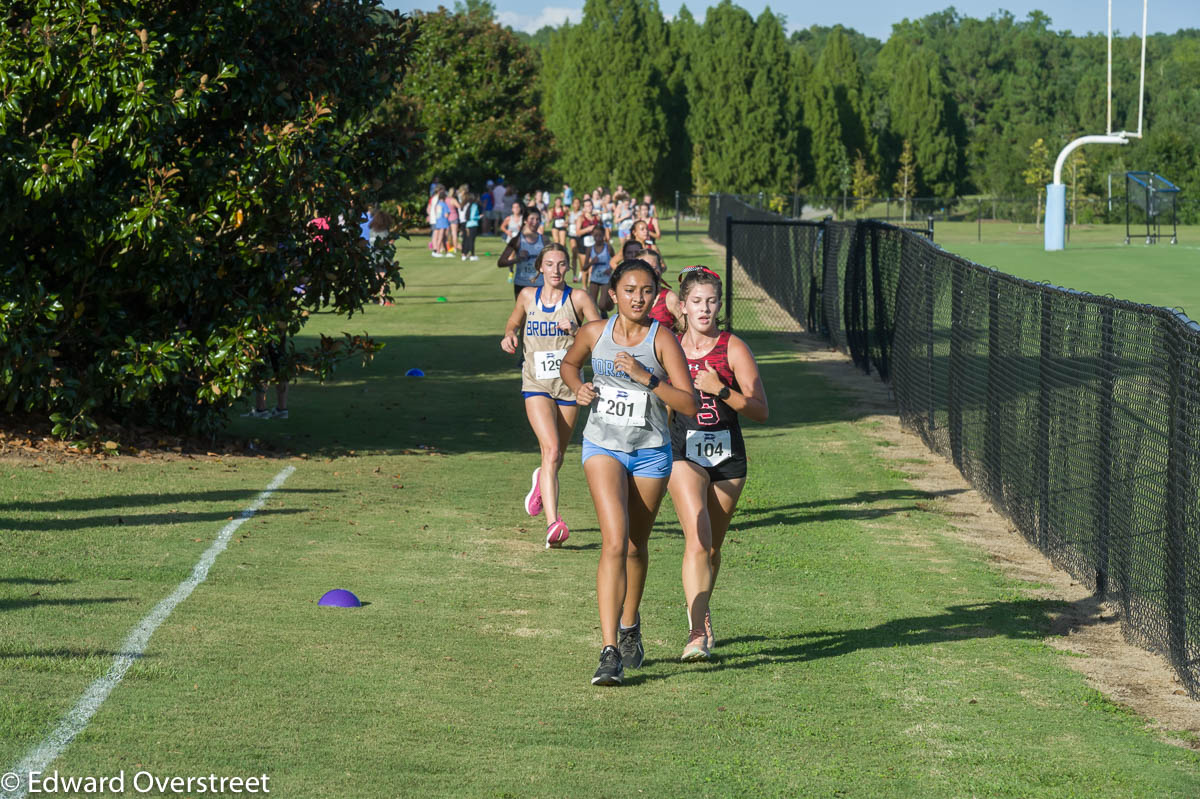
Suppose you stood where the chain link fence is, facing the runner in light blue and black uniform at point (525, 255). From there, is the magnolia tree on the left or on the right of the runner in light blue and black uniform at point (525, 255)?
left

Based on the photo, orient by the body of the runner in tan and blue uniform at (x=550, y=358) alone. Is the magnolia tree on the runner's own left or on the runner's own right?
on the runner's own right

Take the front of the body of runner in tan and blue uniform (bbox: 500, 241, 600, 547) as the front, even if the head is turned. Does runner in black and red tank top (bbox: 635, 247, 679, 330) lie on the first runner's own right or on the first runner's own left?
on the first runner's own left

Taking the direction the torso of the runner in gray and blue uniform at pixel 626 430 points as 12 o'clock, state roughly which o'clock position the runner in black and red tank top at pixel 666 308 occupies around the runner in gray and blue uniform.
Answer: The runner in black and red tank top is roughly at 6 o'clock from the runner in gray and blue uniform.

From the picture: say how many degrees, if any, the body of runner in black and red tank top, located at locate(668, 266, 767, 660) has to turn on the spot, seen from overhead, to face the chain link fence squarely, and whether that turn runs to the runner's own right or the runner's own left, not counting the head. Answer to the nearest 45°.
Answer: approximately 135° to the runner's own left

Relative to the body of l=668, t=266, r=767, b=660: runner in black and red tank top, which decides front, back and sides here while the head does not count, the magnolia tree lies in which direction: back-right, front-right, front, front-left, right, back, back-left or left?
back-right

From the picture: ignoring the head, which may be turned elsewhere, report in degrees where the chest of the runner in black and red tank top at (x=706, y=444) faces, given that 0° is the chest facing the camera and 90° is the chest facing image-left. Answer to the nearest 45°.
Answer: approximately 0°

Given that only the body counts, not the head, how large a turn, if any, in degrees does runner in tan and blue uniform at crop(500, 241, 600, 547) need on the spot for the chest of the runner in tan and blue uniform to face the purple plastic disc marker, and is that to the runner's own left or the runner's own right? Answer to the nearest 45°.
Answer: approximately 45° to the runner's own right

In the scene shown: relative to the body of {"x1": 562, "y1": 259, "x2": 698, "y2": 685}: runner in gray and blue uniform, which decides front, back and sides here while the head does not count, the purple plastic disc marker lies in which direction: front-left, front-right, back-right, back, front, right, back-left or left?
back-right

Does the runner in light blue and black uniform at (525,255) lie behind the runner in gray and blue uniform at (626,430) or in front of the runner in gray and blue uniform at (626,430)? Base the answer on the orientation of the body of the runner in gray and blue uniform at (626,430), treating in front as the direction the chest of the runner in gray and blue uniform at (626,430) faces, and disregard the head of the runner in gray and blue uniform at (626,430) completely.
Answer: behind
